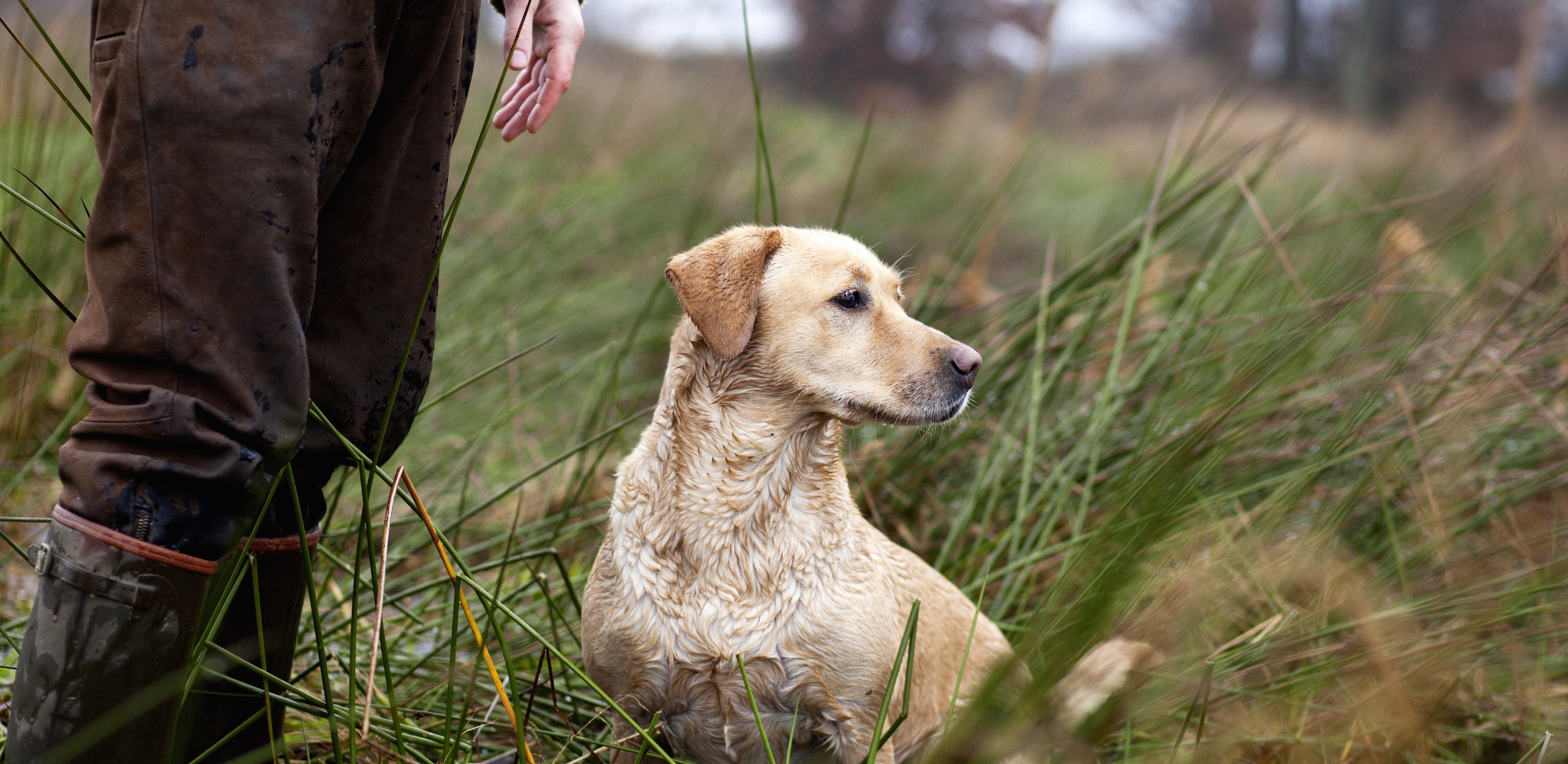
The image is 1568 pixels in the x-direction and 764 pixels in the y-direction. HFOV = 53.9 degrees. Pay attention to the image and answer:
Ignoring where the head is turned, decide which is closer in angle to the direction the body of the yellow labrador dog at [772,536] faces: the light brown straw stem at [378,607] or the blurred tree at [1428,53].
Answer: the light brown straw stem

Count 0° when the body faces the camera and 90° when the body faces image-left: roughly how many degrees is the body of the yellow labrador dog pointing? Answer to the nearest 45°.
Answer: approximately 45°

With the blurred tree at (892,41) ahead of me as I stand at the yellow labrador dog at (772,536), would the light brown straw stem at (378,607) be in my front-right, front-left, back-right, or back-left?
back-left

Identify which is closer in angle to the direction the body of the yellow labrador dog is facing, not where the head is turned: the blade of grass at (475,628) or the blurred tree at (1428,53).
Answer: the blade of grass

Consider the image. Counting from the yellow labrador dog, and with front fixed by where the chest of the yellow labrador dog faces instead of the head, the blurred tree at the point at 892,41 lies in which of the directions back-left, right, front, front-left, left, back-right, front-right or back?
back-right

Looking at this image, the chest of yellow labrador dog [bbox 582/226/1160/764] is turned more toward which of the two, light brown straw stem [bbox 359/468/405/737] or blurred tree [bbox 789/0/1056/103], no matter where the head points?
the light brown straw stem
